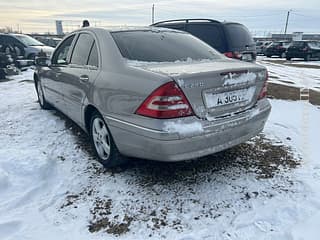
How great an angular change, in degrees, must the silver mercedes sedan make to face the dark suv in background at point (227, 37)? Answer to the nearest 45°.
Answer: approximately 45° to its right

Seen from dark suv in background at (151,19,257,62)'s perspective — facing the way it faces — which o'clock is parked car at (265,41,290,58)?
The parked car is roughly at 2 o'clock from the dark suv in background.

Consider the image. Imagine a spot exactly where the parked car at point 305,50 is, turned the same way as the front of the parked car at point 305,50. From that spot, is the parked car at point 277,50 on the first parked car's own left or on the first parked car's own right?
on the first parked car's own left

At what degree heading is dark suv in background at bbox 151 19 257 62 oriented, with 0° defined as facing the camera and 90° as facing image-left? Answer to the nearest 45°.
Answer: approximately 135°

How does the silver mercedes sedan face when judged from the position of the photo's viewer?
facing away from the viewer and to the left of the viewer

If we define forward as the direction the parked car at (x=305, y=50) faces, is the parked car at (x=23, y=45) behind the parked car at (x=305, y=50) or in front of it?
behind
